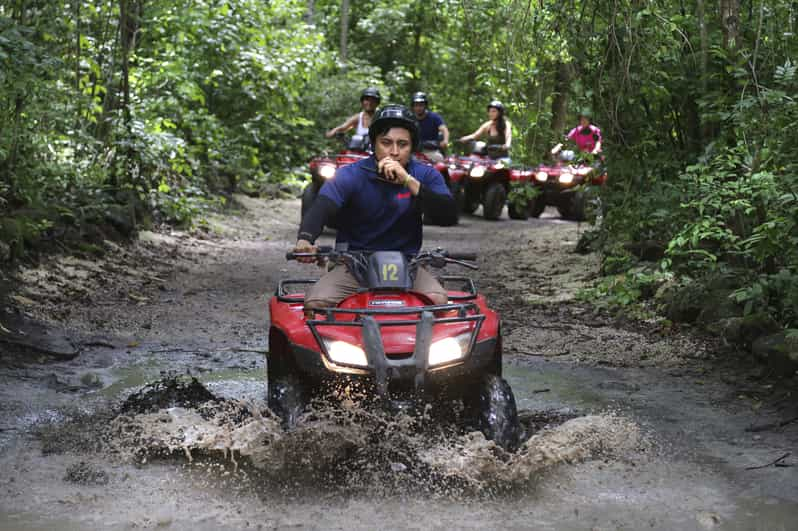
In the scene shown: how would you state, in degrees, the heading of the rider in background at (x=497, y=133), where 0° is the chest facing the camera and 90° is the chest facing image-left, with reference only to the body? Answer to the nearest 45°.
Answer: approximately 45°

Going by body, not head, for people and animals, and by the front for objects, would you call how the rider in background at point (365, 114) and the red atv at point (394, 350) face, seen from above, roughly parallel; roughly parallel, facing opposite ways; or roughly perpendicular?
roughly parallel

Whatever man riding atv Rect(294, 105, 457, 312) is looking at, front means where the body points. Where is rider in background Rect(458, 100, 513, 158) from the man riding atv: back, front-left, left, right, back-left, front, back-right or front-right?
back

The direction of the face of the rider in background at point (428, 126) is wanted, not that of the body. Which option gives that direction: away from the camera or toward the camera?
toward the camera

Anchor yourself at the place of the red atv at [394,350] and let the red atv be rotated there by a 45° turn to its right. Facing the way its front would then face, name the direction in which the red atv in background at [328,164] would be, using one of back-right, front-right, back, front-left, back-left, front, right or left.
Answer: back-right

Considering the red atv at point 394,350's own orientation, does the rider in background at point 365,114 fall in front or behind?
behind

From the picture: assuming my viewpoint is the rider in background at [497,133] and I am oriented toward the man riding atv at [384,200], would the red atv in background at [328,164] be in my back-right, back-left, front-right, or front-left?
front-right

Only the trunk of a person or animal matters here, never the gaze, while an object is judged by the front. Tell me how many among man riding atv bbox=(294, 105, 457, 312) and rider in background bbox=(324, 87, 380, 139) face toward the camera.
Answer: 2

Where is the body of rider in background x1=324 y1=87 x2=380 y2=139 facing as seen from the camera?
toward the camera

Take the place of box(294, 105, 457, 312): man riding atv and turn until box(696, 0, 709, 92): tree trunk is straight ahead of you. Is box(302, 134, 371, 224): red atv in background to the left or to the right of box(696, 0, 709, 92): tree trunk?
left

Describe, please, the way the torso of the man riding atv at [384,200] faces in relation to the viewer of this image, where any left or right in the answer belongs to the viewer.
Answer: facing the viewer
